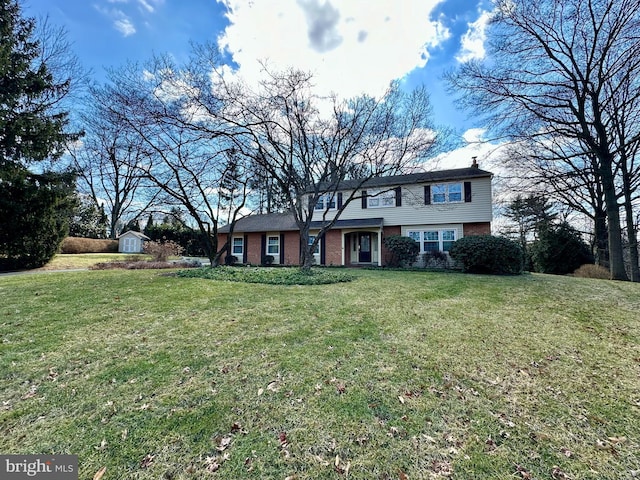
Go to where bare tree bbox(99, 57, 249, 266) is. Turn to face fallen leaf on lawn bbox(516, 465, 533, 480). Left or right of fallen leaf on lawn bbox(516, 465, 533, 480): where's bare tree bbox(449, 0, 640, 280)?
left

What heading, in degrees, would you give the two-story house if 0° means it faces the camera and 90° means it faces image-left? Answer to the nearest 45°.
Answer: approximately 0°

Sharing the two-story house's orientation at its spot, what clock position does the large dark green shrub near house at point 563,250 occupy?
The large dark green shrub near house is roughly at 9 o'clock from the two-story house.

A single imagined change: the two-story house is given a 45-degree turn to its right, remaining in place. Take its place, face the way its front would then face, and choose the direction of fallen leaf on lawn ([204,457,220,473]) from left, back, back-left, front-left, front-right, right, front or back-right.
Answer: front-left

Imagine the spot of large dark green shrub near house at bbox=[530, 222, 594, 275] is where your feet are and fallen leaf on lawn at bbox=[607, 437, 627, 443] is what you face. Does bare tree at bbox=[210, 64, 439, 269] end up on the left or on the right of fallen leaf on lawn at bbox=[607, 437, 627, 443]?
right

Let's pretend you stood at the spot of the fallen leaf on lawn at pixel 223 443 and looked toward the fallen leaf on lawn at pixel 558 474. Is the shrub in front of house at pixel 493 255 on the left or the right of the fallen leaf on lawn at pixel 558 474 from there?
left

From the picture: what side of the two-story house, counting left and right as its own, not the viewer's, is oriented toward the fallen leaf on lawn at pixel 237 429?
front

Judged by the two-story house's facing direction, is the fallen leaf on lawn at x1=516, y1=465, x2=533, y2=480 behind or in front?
in front

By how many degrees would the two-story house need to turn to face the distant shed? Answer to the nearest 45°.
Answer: approximately 90° to its right

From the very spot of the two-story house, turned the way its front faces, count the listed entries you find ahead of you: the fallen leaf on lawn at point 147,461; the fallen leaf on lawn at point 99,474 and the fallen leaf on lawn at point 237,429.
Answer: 3

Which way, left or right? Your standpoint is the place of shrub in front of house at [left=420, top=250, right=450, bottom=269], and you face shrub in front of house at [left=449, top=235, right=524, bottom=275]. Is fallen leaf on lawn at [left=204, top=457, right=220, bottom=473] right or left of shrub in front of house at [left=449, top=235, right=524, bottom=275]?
right

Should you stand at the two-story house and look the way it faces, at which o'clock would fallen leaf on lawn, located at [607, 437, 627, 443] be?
The fallen leaf on lawn is roughly at 12 o'clock from the two-story house.

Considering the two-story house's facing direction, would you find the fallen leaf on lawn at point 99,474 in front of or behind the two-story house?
in front

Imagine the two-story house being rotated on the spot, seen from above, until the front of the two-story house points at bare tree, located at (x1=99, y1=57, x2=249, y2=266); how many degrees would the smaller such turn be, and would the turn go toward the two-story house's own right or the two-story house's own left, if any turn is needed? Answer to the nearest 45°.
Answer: approximately 45° to the two-story house's own right

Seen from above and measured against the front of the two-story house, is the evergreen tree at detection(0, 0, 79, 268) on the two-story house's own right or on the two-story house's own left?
on the two-story house's own right

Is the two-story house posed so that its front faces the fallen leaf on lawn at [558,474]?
yes
